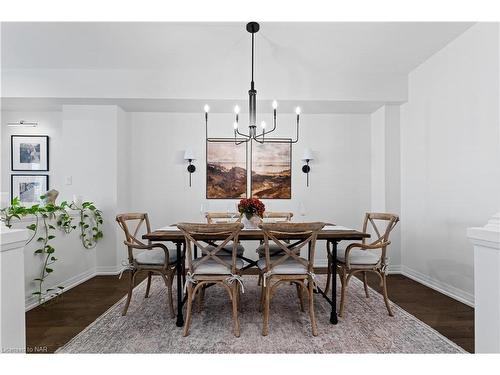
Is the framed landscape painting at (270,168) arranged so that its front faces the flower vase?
yes

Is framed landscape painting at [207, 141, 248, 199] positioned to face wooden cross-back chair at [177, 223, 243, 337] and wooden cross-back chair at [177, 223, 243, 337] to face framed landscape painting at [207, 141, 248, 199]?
yes

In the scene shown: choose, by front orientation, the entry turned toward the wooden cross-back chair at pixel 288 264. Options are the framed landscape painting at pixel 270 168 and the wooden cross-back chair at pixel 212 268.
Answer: the framed landscape painting

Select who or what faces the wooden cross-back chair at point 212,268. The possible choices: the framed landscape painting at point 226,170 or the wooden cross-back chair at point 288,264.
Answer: the framed landscape painting

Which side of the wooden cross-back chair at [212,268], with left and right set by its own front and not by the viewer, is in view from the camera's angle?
back

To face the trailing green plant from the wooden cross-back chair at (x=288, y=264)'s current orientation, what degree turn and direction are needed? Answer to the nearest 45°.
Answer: approximately 90° to its left

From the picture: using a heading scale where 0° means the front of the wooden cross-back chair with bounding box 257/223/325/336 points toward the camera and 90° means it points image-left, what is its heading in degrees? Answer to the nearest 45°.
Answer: approximately 180°

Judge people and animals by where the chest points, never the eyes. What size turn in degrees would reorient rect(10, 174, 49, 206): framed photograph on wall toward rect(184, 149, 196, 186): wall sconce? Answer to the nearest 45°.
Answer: approximately 45° to its left

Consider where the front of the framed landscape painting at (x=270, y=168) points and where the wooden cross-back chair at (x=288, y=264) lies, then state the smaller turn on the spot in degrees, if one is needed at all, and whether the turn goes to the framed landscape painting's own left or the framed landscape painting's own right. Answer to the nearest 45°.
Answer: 0° — it already faces it

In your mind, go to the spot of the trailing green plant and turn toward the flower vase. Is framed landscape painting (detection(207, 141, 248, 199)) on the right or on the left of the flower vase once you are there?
left

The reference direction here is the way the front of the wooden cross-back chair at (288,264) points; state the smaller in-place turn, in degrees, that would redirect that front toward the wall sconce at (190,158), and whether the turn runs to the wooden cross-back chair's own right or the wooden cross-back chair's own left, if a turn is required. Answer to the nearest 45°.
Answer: approximately 45° to the wooden cross-back chair's own left
